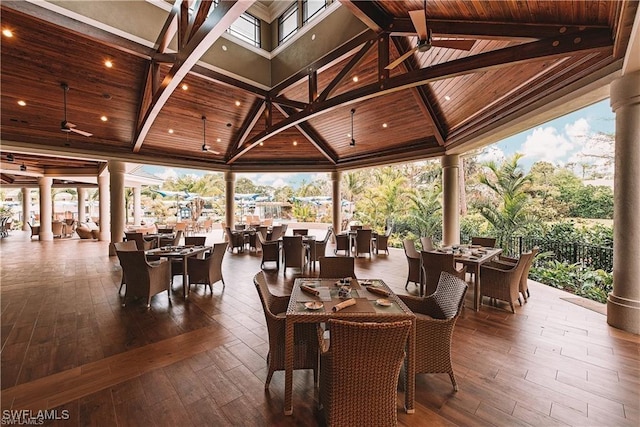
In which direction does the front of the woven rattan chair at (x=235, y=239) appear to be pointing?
to the viewer's right

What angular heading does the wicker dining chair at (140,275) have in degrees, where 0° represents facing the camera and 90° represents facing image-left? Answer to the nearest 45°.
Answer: approximately 225°

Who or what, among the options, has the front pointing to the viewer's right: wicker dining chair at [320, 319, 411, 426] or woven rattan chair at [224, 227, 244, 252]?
the woven rattan chair

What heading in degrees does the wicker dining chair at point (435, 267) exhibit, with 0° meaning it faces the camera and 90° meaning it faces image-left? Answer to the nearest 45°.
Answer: approximately 225°

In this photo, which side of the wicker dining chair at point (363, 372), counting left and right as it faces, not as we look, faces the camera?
back

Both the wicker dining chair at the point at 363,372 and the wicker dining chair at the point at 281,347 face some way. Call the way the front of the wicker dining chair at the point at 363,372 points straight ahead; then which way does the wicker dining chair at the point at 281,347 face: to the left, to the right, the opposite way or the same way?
to the right

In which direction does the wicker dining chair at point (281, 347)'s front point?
to the viewer's right

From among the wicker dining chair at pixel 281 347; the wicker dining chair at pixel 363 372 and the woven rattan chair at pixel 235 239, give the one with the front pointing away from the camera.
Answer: the wicker dining chair at pixel 363 372

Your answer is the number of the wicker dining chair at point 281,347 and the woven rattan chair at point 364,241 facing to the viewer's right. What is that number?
1

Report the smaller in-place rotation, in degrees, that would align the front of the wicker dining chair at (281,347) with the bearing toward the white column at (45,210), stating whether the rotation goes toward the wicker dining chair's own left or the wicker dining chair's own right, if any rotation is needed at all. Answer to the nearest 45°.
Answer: approximately 135° to the wicker dining chair's own left

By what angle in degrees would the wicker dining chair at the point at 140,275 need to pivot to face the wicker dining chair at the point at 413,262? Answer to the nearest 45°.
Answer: approximately 90° to its right

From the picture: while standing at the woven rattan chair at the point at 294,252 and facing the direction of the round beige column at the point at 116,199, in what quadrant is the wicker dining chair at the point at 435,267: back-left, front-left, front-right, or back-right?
back-left
